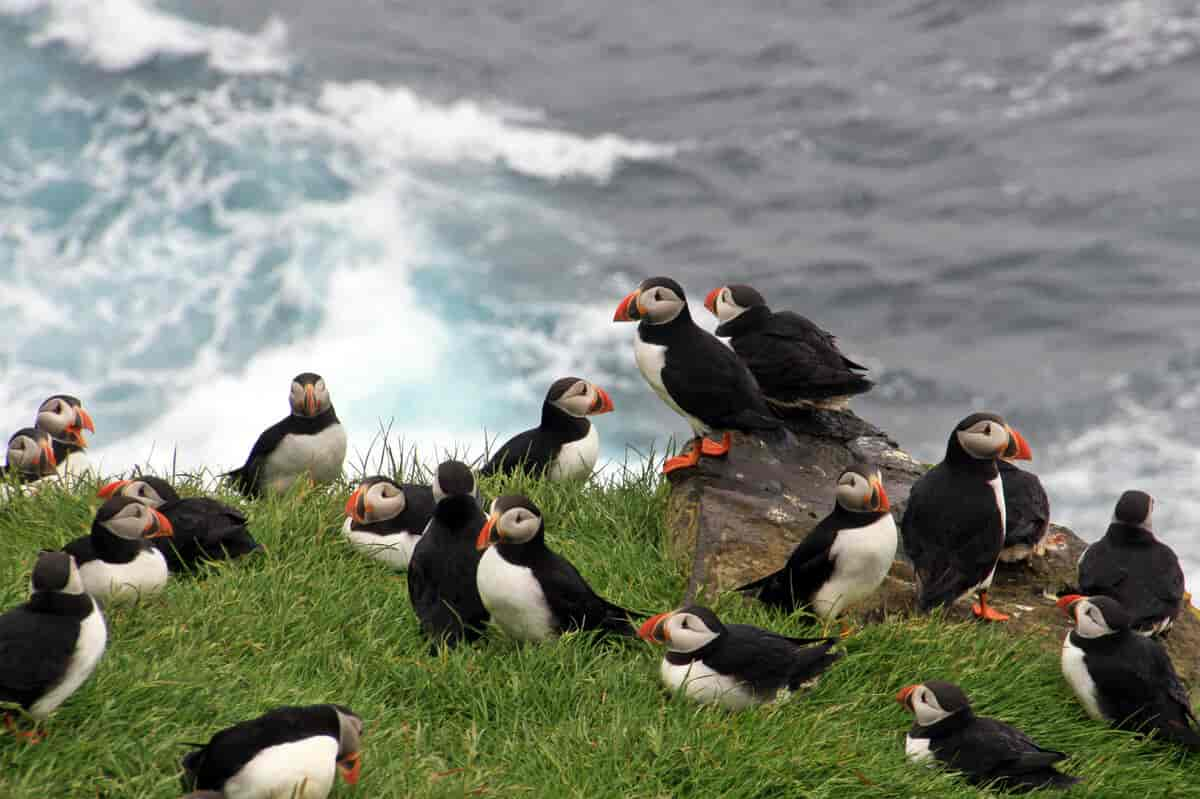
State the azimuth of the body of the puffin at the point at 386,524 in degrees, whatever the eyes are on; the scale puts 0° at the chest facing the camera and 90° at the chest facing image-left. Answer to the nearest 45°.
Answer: approximately 45°

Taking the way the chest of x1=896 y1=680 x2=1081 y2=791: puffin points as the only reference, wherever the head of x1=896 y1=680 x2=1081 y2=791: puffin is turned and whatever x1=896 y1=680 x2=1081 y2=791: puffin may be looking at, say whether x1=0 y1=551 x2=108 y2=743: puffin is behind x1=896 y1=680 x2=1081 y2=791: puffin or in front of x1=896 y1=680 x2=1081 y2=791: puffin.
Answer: in front

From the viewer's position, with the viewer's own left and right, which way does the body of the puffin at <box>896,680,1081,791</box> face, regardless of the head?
facing to the left of the viewer

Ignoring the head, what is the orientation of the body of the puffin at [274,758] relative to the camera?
to the viewer's right

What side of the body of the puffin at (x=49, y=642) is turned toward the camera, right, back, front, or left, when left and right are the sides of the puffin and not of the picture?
right

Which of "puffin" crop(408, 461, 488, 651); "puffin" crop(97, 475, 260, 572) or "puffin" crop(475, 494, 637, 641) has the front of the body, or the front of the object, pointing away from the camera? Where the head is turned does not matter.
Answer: "puffin" crop(408, 461, 488, 651)

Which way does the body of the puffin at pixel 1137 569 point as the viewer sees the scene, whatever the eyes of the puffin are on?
away from the camera

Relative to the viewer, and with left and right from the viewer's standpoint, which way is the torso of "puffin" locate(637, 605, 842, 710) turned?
facing to the left of the viewer

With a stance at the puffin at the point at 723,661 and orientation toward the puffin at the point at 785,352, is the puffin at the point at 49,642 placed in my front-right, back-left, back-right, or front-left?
back-left

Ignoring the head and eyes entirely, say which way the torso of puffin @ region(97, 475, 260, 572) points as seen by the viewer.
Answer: to the viewer's left

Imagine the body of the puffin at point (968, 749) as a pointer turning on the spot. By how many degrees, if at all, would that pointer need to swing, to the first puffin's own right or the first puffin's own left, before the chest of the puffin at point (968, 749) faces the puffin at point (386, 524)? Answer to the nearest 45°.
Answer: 0° — it already faces it

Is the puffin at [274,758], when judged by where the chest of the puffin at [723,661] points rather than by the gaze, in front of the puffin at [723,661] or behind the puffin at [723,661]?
in front

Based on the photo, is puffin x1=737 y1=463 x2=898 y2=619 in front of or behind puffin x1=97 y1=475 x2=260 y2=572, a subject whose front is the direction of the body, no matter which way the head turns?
behind

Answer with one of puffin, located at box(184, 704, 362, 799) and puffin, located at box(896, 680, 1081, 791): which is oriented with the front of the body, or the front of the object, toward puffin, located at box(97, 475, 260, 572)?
puffin, located at box(896, 680, 1081, 791)

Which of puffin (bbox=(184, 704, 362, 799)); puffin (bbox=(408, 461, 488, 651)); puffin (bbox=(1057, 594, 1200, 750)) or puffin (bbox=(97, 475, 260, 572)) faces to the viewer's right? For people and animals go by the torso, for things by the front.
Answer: puffin (bbox=(184, 704, 362, 799))

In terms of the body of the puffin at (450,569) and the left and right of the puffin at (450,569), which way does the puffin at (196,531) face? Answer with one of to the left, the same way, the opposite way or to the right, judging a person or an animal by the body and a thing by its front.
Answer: to the left

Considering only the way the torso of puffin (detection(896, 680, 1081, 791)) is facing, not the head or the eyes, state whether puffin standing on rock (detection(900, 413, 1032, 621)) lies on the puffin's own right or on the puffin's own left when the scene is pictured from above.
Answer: on the puffin's own right

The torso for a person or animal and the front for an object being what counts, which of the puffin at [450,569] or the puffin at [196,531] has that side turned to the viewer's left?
the puffin at [196,531]

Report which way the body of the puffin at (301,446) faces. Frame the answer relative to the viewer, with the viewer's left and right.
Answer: facing the viewer and to the right of the viewer

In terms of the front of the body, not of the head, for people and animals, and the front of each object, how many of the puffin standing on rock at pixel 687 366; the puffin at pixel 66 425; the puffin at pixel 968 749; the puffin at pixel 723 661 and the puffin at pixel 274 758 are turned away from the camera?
0
